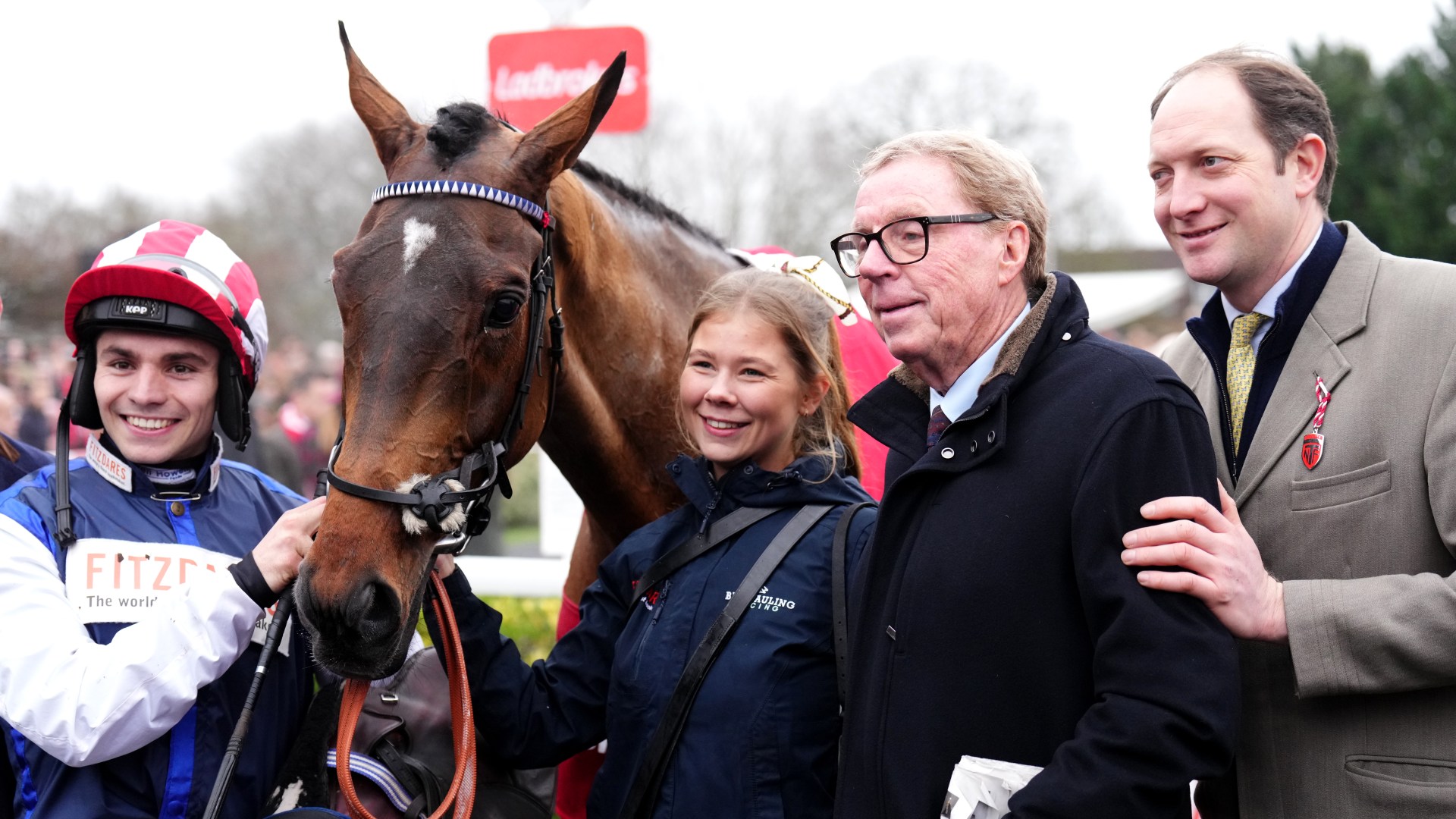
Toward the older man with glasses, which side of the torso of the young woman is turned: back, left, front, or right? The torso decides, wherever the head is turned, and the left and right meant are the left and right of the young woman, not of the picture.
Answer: left

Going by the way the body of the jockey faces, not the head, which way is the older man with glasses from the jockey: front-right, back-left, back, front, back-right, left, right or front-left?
front-left

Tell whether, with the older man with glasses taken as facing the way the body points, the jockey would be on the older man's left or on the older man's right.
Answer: on the older man's right

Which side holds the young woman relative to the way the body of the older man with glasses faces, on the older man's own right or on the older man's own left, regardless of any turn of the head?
on the older man's own right

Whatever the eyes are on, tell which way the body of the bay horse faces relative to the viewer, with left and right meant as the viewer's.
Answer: facing the viewer and to the left of the viewer
